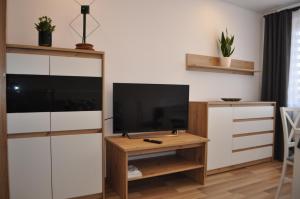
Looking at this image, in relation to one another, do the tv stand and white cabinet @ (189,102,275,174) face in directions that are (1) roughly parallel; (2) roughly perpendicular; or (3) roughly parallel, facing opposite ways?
roughly parallel

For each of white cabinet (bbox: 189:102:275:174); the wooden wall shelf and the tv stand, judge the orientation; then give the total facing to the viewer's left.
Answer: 0

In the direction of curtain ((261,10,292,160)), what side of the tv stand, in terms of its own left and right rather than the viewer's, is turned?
left

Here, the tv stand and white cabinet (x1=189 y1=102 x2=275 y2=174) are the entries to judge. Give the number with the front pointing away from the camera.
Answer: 0

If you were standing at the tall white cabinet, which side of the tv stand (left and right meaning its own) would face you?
right

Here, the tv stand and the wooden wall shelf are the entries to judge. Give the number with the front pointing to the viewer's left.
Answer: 0

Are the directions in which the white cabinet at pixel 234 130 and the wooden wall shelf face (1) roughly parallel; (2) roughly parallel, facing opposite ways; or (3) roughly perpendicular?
roughly parallel

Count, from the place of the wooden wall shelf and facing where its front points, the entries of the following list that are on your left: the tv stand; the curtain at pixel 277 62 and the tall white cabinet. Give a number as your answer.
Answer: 1

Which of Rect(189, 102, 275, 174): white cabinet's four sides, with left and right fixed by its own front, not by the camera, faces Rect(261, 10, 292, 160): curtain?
left

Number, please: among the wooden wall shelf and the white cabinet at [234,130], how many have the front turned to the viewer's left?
0

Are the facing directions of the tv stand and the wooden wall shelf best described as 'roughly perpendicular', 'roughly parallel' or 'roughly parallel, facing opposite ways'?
roughly parallel

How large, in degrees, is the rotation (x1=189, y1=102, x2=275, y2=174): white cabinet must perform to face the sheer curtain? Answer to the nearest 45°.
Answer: approximately 90° to its left

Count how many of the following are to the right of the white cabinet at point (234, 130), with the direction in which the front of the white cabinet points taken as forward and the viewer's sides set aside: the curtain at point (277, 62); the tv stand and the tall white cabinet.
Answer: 2

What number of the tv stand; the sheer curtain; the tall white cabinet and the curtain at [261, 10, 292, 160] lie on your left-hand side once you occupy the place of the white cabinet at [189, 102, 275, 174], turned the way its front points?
2

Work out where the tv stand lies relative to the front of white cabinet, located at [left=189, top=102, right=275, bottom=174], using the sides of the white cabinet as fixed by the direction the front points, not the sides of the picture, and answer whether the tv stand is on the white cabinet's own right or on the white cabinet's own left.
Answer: on the white cabinet's own right

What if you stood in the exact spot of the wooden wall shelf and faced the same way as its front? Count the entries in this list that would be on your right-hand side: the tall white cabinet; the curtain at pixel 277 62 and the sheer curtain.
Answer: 1
